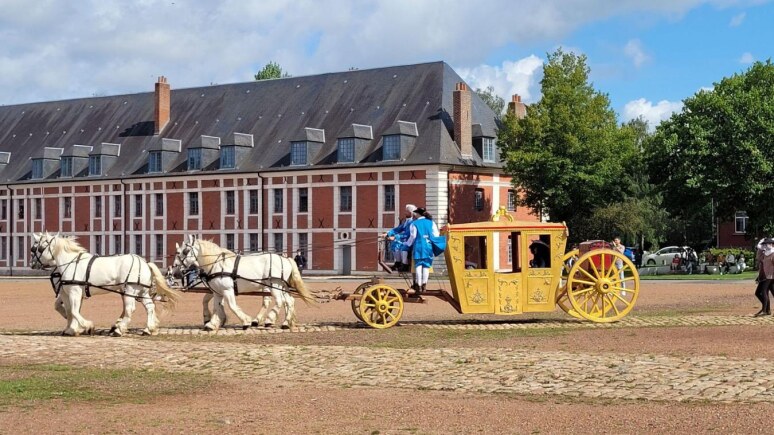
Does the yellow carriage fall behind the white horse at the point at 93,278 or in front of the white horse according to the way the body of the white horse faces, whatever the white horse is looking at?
behind

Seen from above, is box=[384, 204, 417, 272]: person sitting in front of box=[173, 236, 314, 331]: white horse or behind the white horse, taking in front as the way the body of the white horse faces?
behind

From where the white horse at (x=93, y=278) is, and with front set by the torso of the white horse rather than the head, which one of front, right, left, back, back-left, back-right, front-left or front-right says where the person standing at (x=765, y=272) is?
back

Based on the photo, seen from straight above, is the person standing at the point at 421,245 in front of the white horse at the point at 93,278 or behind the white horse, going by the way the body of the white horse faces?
behind

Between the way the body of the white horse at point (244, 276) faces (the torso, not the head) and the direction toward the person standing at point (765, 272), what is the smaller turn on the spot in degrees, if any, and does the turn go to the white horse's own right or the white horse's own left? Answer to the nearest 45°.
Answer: approximately 180°

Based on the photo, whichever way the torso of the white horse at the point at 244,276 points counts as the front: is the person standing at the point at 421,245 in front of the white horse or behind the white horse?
behind

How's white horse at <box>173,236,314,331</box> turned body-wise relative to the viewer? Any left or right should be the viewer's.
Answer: facing to the left of the viewer

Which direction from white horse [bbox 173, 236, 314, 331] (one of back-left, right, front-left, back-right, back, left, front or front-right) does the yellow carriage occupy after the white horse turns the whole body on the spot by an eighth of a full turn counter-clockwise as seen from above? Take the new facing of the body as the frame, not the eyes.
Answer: back-left

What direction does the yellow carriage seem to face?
to the viewer's left

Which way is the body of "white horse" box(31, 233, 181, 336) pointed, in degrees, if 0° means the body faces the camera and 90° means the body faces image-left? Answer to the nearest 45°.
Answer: approximately 90°
